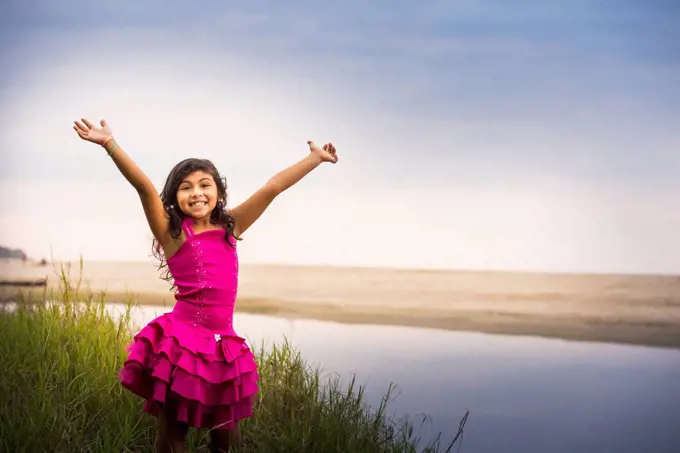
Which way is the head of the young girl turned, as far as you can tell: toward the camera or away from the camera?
toward the camera

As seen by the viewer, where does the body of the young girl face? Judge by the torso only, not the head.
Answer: toward the camera
